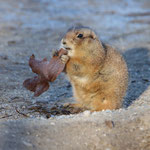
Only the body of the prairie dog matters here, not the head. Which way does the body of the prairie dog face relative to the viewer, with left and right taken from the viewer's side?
facing to the left of the viewer
